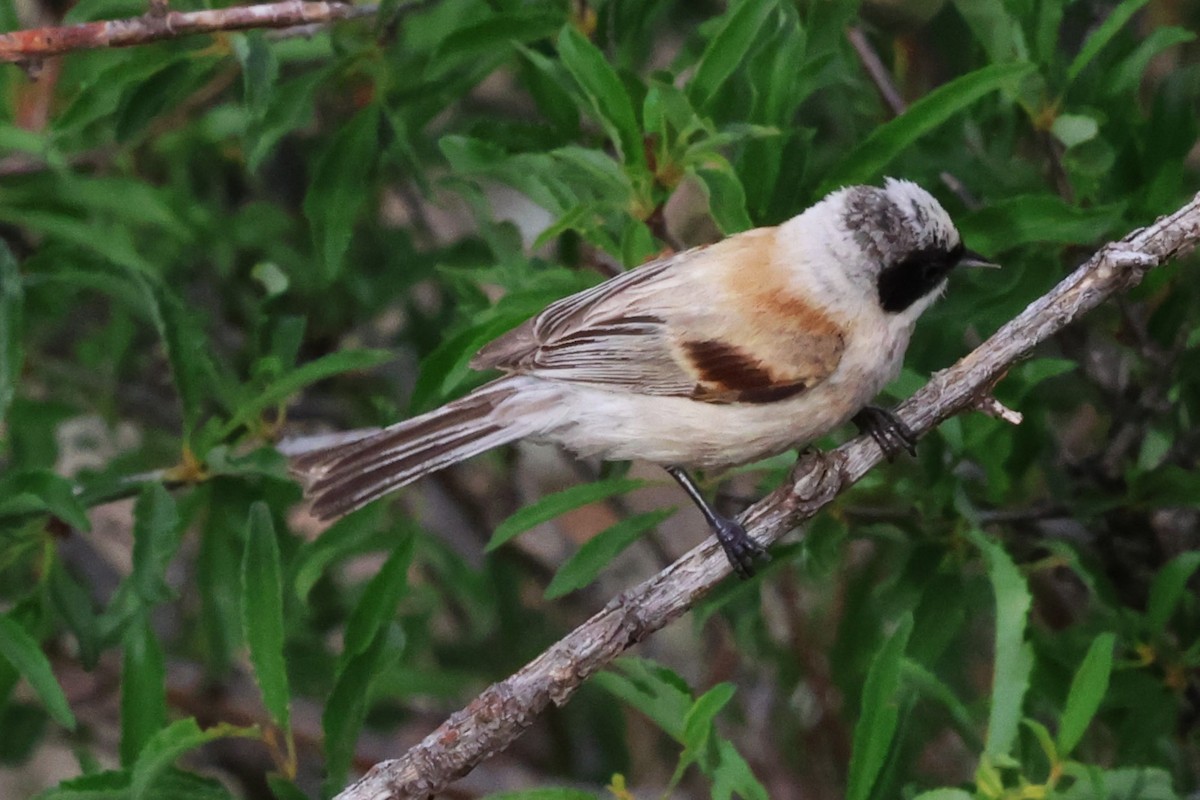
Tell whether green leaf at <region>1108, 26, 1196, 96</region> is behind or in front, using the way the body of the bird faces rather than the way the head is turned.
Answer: in front

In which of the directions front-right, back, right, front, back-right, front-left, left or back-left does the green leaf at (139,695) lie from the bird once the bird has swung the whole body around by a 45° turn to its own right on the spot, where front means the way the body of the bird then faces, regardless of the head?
back-right

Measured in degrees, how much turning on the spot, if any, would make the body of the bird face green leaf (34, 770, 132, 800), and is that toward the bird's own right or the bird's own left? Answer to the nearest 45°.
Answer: approximately 180°

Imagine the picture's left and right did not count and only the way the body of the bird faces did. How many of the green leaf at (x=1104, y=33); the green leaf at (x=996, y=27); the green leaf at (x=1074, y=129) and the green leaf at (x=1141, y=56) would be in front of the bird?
4

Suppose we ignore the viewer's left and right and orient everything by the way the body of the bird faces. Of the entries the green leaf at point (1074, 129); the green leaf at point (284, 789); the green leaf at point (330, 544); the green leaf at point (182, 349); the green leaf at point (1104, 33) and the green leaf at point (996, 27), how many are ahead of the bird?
3

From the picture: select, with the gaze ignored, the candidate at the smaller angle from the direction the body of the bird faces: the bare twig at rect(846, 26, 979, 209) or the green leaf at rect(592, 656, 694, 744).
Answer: the bare twig

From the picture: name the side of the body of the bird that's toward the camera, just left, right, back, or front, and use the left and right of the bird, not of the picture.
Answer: right

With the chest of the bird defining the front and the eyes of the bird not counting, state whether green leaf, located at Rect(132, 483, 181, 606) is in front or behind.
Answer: behind
